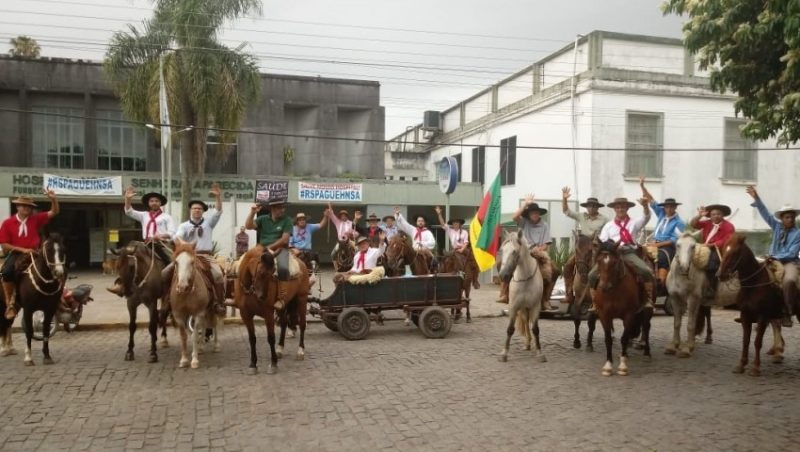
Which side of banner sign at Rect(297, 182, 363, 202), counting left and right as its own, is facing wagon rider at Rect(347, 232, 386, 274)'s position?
front

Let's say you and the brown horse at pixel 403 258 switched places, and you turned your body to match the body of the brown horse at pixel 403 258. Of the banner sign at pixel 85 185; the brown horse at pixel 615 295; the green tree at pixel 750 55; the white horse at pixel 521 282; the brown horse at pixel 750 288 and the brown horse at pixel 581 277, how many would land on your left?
5

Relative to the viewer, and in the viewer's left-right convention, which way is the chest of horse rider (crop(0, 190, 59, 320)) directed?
facing the viewer and to the right of the viewer

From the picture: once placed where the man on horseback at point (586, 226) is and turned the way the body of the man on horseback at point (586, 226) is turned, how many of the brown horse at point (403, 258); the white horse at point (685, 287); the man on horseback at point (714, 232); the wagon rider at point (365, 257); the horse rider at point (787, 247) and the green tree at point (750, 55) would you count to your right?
2

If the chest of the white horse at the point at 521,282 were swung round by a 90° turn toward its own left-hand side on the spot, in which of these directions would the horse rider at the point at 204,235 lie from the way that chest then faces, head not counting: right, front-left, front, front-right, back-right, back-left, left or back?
back

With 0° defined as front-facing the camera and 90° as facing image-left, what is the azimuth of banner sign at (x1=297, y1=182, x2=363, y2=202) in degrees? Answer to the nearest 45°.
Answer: approximately 0°

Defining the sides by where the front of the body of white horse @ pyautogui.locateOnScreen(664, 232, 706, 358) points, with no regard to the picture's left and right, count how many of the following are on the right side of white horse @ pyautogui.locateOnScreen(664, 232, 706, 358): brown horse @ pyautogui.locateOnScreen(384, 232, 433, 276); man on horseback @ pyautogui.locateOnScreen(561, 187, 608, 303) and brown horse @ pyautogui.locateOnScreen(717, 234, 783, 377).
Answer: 2

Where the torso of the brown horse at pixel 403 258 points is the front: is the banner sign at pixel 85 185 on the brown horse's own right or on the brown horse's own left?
on the brown horse's own right
